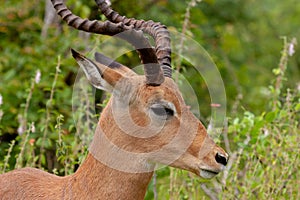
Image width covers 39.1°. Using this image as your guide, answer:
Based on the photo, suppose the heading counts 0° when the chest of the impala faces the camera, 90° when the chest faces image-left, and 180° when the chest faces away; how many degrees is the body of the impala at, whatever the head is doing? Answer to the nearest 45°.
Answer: approximately 270°
